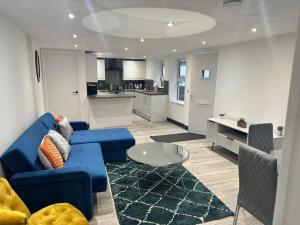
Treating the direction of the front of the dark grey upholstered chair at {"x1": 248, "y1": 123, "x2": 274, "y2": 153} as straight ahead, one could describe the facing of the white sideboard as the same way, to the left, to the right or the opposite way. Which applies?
the opposite way

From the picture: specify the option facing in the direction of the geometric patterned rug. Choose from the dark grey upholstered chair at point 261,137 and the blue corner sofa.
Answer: the blue corner sofa

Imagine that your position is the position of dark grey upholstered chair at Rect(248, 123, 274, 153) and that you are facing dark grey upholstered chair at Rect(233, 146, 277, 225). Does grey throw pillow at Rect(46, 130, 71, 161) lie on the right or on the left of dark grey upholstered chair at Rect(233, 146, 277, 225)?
right

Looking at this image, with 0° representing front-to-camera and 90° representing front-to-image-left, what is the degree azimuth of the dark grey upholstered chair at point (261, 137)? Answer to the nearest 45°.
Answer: approximately 225°

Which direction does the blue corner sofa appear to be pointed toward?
to the viewer's right

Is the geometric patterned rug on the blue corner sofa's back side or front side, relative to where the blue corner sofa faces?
on the front side

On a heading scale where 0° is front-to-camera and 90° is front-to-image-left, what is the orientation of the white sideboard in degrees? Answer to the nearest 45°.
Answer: approximately 45°

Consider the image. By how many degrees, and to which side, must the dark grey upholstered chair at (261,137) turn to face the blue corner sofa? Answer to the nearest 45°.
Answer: approximately 180°

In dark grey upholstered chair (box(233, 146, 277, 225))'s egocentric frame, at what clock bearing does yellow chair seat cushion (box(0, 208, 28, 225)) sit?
The yellow chair seat cushion is roughly at 6 o'clock from the dark grey upholstered chair.

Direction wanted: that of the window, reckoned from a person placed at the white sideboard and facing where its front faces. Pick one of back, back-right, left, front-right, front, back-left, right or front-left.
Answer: right

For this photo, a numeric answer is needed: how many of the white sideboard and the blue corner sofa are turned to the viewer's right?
1

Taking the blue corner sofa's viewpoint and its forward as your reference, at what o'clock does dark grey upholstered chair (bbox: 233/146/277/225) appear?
The dark grey upholstered chair is roughly at 1 o'clock from the blue corner sofa.

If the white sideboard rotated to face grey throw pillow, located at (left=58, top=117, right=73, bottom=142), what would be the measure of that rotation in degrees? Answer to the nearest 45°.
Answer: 0° — it already faces it

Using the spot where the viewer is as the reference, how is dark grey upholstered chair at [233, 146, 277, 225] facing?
facing away from the viewer and to the right of the viewer
